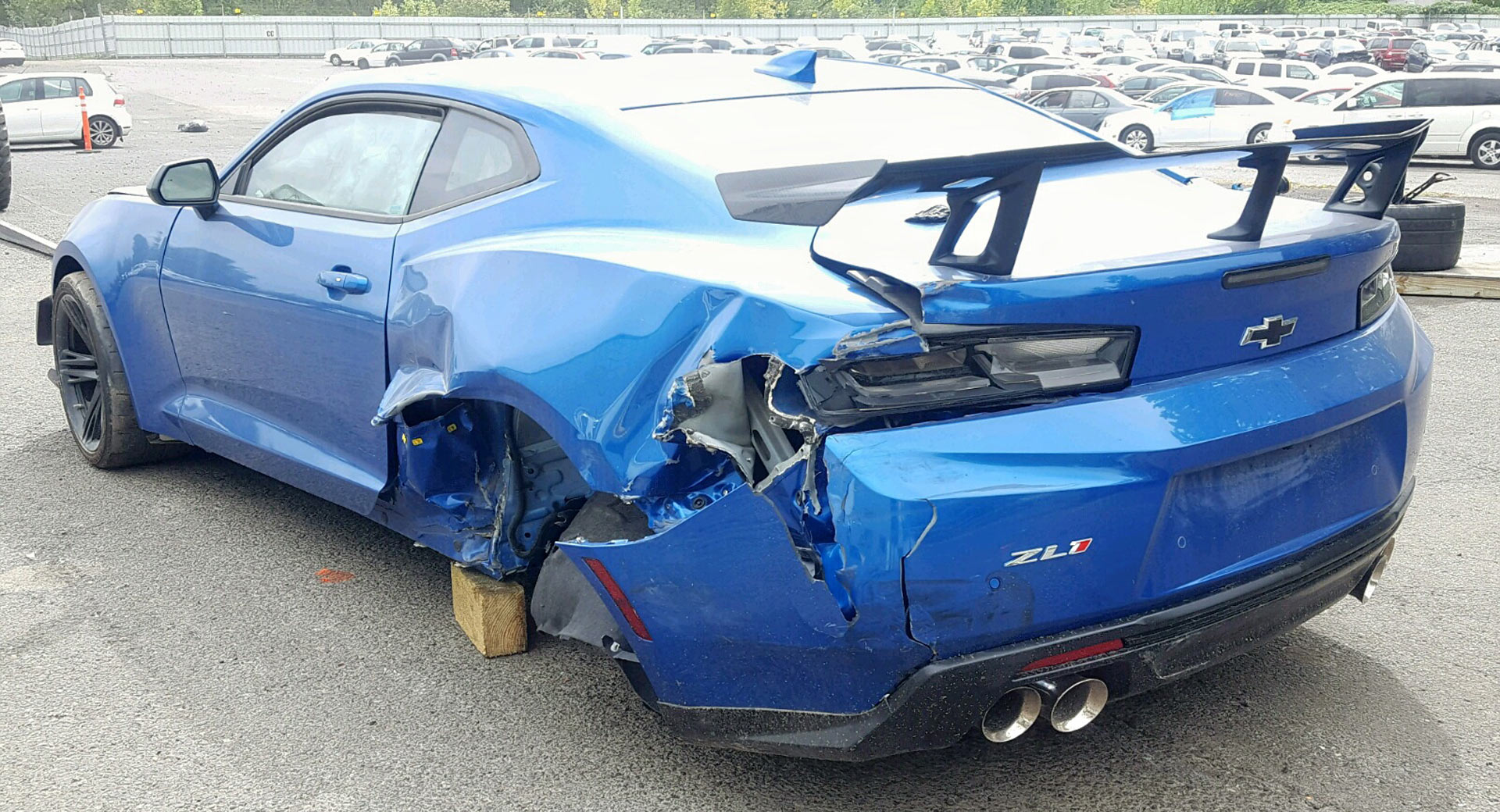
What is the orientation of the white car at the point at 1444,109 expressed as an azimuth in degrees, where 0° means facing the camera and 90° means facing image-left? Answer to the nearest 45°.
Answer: approximately 90°

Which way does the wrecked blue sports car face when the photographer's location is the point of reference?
facing away from the viewer and to the left of the viewer

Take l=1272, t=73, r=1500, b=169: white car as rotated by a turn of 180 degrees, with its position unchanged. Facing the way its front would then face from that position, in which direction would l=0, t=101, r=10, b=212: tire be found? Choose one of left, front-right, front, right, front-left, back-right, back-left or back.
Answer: back-right

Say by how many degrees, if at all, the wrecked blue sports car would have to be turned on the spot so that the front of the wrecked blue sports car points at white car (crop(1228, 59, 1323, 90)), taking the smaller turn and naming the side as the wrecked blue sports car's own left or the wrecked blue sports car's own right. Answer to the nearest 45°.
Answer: approximately 90° to the wrecked blue sports car's own right

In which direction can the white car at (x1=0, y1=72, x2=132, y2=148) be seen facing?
to the viewer's left

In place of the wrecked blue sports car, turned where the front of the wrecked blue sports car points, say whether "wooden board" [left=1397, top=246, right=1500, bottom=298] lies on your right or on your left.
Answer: on your right

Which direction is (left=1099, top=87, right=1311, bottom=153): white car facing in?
to the viewer's left

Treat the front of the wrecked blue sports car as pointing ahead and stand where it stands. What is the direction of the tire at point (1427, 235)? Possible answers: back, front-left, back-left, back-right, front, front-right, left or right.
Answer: right

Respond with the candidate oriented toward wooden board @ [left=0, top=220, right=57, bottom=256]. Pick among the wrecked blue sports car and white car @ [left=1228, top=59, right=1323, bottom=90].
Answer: the wrecked blue sports car
